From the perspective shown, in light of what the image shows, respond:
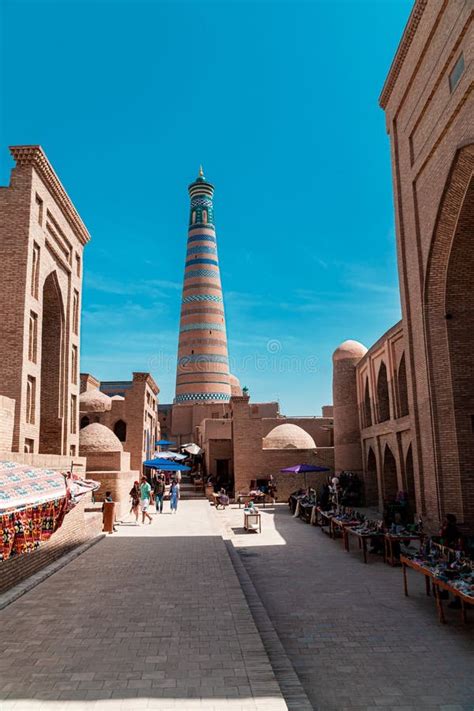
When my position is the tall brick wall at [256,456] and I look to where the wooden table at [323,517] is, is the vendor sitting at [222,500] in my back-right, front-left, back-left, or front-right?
front-right

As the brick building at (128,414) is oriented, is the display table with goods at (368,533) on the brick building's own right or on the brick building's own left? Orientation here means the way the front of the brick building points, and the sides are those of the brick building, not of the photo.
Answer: on the brick building's own right

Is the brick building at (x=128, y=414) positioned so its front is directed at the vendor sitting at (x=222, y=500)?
no

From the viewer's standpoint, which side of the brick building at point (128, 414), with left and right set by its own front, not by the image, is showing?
right

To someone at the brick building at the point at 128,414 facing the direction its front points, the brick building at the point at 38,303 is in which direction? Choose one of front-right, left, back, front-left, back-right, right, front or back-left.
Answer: right

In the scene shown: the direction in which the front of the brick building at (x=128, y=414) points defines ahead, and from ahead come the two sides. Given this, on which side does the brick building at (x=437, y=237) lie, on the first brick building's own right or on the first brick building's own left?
on the first brick building's own right

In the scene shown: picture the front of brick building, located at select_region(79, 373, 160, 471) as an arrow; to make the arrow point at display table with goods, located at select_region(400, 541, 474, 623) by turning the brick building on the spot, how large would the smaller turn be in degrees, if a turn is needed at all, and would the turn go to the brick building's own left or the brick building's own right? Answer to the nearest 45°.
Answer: approximately 90° to the brick building's own right

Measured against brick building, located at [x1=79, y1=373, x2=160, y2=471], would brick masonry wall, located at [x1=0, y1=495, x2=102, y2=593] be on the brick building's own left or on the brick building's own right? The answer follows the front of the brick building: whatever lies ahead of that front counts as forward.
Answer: on the brick building's own right

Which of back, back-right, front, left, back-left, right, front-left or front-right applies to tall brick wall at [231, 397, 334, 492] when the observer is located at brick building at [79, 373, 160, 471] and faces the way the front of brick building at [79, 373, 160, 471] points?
front-right
